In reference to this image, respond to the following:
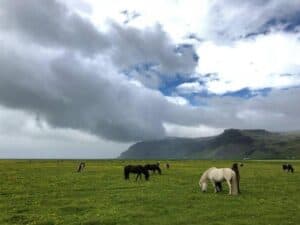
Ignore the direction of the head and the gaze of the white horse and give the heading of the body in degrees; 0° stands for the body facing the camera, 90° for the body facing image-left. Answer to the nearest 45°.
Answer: approximately 90°
